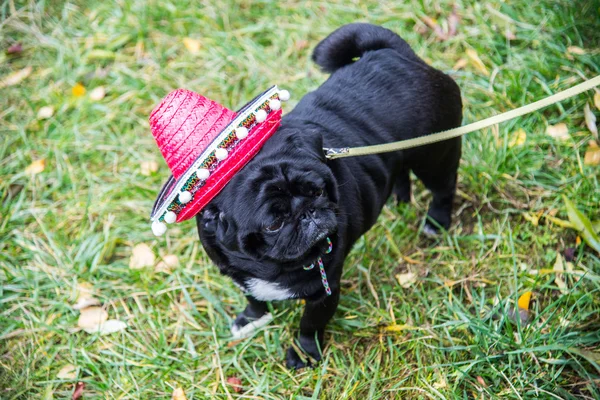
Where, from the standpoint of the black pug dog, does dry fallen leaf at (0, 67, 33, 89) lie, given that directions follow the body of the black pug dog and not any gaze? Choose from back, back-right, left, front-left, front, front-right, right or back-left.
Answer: right

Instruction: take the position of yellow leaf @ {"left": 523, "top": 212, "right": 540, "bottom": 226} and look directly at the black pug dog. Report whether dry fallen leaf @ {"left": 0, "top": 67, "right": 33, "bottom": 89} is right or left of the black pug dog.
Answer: right

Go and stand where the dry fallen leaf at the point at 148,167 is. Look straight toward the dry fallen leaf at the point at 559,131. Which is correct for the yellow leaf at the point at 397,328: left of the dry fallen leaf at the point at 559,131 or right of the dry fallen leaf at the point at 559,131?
right

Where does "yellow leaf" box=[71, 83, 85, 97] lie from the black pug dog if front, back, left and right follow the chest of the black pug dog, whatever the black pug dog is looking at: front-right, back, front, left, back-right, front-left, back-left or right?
right

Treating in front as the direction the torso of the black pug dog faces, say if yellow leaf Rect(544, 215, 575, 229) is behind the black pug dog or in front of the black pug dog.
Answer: behind

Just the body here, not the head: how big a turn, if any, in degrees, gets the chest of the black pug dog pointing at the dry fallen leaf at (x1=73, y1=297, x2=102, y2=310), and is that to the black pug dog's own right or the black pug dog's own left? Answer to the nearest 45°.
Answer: approximately 45° to the black pug dog's own right

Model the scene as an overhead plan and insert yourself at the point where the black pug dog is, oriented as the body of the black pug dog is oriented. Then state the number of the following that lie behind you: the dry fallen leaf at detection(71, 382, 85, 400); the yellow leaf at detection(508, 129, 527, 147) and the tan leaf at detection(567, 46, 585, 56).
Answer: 2

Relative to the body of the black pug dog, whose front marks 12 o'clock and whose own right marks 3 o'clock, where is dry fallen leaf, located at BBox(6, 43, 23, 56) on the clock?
The dry fallen leaf is roughly at 3 o'clock from the black pug dog.

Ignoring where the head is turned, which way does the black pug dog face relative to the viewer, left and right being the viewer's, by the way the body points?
facing the viewer and to the left of the viewer

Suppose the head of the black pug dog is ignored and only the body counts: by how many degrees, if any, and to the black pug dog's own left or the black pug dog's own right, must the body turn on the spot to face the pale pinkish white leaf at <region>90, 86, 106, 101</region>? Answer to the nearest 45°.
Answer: approximately 90° to the black pug dog's own right

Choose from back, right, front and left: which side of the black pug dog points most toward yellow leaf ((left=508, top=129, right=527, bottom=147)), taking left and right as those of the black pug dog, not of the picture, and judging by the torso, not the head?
back

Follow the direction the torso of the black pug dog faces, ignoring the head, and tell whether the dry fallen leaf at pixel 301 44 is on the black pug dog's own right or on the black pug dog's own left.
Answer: on the black pug dog's own right

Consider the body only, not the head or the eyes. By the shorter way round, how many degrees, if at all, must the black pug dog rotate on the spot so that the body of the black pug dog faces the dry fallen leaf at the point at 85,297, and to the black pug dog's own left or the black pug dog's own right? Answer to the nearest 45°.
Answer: approximately 45° to the black pug dog's own right

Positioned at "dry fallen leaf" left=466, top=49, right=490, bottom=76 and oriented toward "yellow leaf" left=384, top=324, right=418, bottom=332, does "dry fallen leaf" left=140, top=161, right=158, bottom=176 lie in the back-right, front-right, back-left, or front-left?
front-right

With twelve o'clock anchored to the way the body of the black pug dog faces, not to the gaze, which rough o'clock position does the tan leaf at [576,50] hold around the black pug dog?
The tan leaf is roughly at 6 o'clock from the black pug dog.
